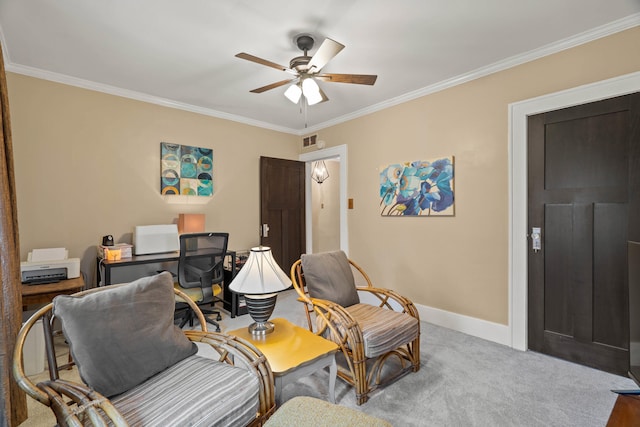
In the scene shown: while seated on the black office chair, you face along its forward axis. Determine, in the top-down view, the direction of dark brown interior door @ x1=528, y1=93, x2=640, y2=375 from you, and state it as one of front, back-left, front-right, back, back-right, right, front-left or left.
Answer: back

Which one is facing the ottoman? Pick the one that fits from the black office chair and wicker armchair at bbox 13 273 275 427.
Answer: the wicker armchair

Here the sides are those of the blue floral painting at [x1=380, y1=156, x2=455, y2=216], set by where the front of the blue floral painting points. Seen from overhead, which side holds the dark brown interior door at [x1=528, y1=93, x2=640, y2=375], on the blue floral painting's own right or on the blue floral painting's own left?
on the blue floral painting's own left

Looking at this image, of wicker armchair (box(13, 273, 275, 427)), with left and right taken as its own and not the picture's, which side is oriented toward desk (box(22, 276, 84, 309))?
back

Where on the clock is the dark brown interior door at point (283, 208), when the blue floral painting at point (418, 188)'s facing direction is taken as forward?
The dark brown interior door is roughly at 2 o'clock from the blue floral painting.

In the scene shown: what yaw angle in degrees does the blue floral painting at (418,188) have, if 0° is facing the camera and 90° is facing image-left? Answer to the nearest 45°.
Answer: approximately 45°

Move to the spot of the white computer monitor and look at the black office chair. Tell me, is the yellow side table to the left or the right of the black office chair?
right

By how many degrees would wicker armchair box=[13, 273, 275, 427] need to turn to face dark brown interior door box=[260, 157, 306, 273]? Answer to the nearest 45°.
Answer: approximately 90° to its left

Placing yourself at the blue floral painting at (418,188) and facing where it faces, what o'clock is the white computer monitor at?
The white computer monitor is roughly at 1 o'clock from the blue floral painting.

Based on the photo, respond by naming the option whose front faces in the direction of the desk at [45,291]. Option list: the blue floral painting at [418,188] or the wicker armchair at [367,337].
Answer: the blue floral painting

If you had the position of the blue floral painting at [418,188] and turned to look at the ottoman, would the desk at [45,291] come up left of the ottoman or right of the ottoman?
right

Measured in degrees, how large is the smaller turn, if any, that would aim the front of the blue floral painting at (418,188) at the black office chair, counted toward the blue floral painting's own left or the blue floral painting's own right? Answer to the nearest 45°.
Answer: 0° — it already faces it
